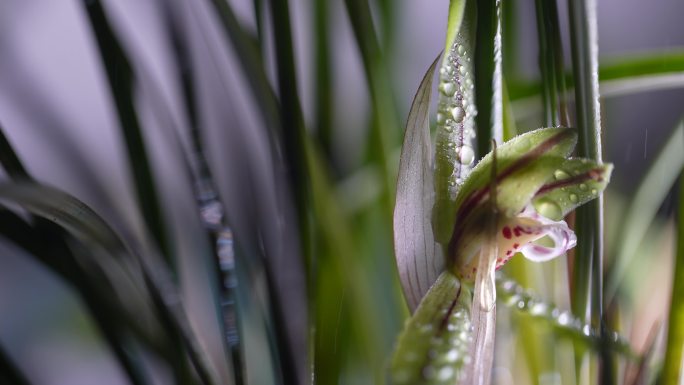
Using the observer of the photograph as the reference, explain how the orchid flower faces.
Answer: facing to the right of the viewer
